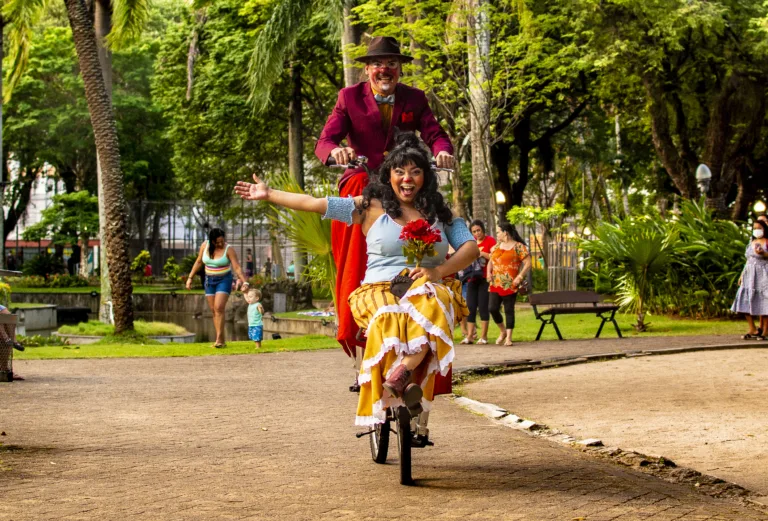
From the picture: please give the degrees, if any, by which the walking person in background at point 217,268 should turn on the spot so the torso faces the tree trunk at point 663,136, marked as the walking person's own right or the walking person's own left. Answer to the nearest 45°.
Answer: approximately 135° to the walking person's own left

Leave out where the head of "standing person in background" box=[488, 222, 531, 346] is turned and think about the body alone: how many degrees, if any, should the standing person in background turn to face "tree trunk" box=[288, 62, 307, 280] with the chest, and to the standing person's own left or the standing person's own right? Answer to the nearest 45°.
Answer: approximately 135° to the standing person's own right

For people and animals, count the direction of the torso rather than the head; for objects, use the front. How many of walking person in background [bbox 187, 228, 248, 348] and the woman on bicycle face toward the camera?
2

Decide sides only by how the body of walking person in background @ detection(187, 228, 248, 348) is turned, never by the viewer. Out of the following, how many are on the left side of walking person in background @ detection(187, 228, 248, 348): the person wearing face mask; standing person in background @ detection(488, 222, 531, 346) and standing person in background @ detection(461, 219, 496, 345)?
3

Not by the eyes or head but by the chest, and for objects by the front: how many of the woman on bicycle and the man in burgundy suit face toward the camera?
2
